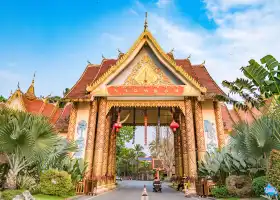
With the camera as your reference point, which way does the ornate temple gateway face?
facing the viewer

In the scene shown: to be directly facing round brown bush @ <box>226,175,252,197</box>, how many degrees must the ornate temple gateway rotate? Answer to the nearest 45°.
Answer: approximately 45° to its left

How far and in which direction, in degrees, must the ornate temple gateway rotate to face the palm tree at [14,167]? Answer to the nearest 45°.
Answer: approximately 45° to its right

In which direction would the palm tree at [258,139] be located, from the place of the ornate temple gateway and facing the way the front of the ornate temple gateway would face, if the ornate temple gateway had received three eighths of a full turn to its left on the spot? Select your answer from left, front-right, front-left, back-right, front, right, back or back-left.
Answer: right
